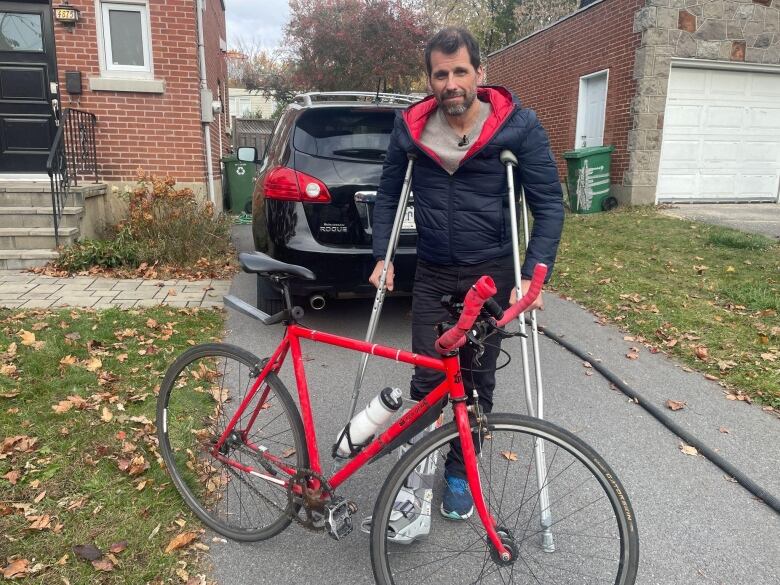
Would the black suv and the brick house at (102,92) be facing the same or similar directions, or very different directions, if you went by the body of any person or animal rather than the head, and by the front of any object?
very different directions

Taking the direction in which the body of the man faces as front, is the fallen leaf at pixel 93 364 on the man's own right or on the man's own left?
on the man's own right

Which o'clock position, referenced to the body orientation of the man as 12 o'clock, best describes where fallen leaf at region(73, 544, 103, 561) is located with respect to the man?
The fallen leaf is roughly at 2 o'clock from the man.

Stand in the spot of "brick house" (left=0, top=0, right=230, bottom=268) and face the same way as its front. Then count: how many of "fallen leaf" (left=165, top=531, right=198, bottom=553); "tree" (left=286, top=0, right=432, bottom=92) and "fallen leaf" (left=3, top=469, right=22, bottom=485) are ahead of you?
2

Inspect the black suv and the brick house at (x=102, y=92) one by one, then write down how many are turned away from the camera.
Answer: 1

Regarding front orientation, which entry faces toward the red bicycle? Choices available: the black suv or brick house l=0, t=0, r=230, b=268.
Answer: the brick house

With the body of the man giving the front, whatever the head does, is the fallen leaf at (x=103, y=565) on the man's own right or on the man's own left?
on the man's own right

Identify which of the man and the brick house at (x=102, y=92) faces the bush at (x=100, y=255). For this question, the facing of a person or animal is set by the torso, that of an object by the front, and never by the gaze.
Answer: the brick house

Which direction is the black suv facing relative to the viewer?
away from the camera

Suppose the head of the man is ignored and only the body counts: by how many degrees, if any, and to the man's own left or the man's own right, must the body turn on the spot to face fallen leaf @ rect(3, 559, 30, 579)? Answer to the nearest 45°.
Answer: approximately 45° to the man's own right
